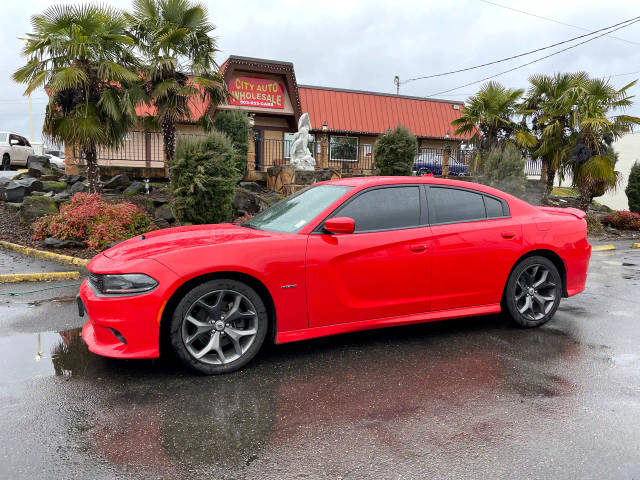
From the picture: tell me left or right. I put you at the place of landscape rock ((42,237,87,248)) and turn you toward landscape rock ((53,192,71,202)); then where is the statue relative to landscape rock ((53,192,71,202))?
right

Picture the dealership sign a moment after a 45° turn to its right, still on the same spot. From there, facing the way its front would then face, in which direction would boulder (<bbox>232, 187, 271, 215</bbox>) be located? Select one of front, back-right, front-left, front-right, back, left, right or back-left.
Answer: front-left

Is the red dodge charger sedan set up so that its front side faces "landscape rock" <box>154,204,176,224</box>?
no

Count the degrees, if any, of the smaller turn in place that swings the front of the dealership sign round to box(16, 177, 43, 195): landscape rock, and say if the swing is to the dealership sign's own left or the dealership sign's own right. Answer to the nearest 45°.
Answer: approximately 45° to the dealership sign's own right

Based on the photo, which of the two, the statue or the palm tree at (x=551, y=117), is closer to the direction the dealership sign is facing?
the statue

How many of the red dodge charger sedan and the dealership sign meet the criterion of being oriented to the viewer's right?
0

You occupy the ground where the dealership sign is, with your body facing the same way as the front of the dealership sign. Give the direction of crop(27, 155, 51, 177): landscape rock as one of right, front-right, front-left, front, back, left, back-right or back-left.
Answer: front-right

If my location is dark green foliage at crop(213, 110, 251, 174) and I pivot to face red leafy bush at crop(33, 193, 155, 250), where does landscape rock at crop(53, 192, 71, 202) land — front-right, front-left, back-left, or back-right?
front-right

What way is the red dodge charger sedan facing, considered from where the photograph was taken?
facing the viewer and to the left of the viewer

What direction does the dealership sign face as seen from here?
toward the camera

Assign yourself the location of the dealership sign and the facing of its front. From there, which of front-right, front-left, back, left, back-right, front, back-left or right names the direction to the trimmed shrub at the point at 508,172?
front-left

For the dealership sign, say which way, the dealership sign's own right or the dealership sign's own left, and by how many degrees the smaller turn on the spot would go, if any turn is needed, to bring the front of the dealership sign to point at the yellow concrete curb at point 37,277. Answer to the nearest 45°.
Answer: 0° — it already faces it

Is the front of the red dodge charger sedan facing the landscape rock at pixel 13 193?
no

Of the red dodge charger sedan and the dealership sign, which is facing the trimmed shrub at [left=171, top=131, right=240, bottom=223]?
the dealership sign

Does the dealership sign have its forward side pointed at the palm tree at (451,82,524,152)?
no

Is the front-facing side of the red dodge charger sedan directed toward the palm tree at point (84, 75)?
no

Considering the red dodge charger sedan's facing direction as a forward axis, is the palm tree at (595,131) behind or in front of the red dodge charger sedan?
behind

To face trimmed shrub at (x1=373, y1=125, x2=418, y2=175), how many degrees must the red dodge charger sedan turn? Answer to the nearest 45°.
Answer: approximately 135° to its right

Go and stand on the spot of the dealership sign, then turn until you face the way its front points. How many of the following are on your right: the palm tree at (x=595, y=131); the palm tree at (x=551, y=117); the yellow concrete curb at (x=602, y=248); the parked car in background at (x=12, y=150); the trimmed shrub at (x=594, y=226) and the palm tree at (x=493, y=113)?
1
